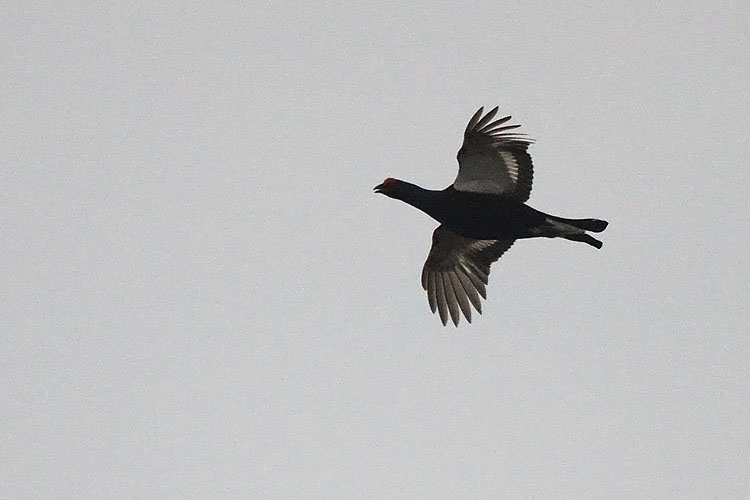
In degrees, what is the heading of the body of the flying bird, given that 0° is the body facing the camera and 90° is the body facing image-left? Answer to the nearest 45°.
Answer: approximately 90°
